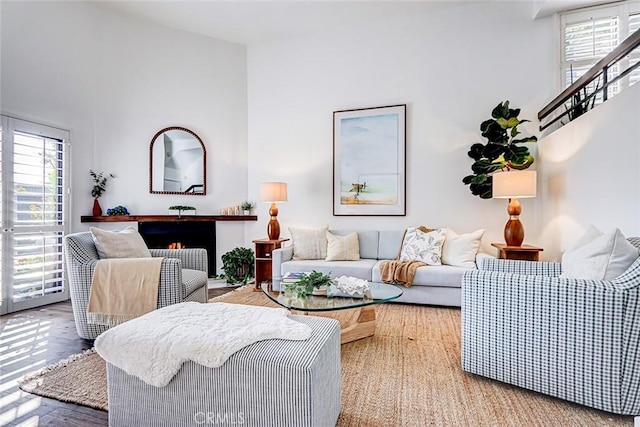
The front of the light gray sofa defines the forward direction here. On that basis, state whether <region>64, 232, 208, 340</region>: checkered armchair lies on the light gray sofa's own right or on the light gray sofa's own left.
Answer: on the light gray sofa's own right

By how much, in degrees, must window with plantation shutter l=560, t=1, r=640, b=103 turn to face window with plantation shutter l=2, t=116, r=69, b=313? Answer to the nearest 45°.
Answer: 0° — it already faces it

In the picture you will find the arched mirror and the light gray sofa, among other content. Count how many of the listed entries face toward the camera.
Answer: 2

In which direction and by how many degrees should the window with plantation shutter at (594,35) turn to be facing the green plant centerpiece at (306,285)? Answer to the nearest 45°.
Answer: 0° — it already faces it

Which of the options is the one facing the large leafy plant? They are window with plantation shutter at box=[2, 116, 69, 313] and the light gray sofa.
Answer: the window with plantation shutter

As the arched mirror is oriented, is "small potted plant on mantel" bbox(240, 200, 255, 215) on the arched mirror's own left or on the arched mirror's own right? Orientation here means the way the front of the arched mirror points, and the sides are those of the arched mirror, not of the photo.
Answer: on the arched mirror's own left

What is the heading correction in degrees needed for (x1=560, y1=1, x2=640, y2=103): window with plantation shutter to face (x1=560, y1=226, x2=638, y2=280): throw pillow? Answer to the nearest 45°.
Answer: approximately 45° to its left

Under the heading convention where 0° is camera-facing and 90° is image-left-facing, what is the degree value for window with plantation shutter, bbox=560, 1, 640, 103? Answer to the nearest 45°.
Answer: approximately 45°

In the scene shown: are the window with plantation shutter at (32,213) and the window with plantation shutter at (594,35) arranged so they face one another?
no

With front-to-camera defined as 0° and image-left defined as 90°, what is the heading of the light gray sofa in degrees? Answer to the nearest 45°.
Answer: approximately 0°
